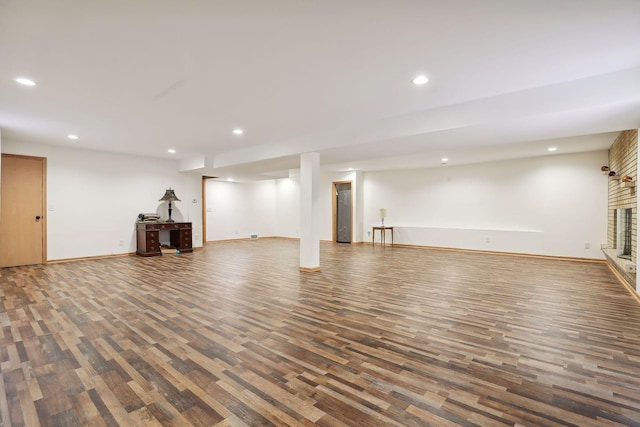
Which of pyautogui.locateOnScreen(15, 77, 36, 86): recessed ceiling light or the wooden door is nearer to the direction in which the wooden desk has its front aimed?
the recessed ceiling light

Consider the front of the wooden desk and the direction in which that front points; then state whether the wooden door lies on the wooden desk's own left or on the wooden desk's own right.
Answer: on the wooden desk's own right

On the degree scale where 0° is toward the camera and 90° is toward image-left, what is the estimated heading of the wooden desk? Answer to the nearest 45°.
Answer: approximately 315°

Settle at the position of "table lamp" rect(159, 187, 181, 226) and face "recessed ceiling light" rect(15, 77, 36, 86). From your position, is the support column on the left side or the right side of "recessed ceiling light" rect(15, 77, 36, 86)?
left

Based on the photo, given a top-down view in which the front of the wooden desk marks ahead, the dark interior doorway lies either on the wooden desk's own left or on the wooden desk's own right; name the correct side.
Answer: on the wooden desk's own left

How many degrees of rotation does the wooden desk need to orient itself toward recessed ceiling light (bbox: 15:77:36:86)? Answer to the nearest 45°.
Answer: approximately 45° to its right

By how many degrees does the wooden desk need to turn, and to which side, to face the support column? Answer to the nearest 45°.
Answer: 0° — it already faces it
